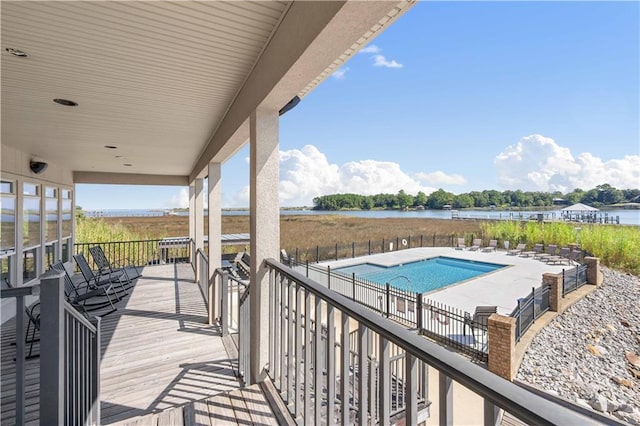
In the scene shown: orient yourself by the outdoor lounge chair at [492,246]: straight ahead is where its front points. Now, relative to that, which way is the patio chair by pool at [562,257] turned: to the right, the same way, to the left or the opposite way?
the same way

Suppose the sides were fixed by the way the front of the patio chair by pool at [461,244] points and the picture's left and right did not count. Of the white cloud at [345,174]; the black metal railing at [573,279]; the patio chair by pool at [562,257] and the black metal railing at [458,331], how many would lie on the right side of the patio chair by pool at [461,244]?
1

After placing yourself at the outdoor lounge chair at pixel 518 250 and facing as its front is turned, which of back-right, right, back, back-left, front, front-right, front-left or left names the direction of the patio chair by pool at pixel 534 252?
left

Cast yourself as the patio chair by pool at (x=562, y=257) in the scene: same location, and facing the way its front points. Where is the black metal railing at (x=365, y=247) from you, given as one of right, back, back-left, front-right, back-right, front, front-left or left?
front-right

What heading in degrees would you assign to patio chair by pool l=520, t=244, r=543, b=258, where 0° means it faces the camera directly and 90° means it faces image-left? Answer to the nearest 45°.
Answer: approximately 45°

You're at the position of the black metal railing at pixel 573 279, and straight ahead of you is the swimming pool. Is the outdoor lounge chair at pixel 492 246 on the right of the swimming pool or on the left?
right

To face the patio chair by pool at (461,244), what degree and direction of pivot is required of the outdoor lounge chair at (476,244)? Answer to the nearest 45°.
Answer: approximately 45° to its right

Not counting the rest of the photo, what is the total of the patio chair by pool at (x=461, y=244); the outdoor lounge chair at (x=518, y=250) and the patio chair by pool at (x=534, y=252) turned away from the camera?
0

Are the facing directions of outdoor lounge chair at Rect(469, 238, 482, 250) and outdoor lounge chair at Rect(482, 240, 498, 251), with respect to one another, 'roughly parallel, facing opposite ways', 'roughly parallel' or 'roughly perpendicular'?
roughly parallel

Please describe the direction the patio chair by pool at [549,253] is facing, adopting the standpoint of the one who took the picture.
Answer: facing the viewer and to the left of the viewer

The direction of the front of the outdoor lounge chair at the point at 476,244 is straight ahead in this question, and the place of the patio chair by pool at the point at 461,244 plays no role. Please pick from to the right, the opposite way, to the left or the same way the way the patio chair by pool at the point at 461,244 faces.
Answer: the same way

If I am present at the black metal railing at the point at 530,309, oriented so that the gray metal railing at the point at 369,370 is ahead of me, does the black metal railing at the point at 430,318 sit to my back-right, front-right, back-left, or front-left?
front-right

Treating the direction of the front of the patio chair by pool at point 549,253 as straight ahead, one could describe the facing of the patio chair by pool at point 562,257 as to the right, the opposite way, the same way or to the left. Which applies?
the same way

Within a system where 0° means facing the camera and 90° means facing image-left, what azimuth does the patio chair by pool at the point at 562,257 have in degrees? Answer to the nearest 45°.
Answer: approximately 45°

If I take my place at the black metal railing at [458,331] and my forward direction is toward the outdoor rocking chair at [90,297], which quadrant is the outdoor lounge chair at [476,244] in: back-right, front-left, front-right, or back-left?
back-right
